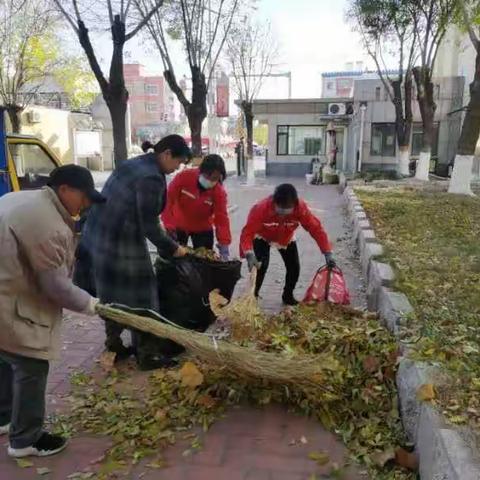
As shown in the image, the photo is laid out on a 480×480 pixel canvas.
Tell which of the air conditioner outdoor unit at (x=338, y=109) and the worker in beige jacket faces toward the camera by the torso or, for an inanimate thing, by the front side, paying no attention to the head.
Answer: the air conditioner outdoor unit

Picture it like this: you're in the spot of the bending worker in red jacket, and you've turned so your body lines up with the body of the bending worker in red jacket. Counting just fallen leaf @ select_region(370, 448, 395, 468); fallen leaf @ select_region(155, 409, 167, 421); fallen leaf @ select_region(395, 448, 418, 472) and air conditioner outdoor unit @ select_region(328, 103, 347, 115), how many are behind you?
1

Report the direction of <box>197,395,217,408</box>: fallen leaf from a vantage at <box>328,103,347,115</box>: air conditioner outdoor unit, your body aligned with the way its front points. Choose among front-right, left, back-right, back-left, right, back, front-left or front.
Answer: front

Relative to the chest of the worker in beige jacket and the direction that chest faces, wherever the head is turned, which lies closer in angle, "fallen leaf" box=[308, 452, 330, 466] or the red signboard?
the fallen leaf

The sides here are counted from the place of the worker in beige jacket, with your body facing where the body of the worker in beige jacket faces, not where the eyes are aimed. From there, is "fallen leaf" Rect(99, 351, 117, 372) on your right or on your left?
on your left

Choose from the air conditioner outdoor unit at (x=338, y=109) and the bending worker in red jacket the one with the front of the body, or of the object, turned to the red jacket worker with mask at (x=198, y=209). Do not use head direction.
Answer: the air conditioner outdoor unit

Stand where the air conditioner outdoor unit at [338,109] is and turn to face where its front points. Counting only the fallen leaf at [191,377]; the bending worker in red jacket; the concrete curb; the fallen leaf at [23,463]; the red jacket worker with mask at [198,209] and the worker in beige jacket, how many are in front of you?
6

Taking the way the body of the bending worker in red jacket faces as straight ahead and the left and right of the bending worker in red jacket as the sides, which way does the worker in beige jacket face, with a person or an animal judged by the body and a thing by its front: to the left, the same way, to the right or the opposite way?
to the left

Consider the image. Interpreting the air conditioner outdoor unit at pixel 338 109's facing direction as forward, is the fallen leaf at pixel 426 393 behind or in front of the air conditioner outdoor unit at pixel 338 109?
in front

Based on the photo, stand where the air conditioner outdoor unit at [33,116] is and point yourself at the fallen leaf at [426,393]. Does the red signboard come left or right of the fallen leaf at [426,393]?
left

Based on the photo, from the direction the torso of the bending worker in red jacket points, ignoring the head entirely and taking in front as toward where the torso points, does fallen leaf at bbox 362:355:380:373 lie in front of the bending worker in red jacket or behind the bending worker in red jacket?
in front

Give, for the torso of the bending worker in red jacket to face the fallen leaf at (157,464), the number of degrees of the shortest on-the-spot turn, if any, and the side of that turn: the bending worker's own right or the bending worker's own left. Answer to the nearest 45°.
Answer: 0° — they already face it

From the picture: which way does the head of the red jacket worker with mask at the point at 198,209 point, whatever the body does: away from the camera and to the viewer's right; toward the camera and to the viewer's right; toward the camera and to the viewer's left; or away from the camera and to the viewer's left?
toward the camera and to the viewer's left

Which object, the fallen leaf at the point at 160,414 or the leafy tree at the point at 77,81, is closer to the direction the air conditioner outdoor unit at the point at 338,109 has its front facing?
the fallen leaf

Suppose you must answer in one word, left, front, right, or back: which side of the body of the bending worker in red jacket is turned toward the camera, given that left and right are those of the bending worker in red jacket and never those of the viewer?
front

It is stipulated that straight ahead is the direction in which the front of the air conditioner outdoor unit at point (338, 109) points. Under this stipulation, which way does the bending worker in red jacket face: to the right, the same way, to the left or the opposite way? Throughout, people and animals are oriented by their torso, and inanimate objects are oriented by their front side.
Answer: the same way

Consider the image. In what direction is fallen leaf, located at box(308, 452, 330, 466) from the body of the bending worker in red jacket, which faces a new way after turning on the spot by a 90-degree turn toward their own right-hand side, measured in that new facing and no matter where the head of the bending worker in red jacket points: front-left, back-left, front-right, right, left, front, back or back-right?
left

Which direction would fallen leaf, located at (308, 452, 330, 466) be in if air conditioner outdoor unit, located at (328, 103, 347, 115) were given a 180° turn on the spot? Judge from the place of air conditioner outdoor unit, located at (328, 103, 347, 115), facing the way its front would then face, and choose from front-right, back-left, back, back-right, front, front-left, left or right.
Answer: back

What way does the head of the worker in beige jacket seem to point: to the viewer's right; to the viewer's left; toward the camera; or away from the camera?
to the viewer's right

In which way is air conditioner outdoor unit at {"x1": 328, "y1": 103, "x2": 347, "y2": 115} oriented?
toward the camera

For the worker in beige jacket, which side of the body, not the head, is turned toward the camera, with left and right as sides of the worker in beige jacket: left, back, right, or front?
right

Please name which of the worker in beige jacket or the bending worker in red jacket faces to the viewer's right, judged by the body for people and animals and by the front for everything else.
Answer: the worker in beige jacket
